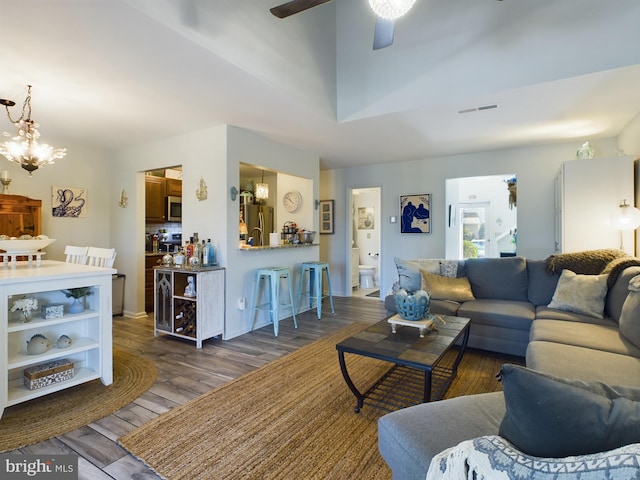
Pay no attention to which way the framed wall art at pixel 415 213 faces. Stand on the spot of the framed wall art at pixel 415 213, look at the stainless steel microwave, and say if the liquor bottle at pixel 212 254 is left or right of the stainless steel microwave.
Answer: left

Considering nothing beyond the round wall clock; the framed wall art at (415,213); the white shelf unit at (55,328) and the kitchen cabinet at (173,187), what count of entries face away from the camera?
0

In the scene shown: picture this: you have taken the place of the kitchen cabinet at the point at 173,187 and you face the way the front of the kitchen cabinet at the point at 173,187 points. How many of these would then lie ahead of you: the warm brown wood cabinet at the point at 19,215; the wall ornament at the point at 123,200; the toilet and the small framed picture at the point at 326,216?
2

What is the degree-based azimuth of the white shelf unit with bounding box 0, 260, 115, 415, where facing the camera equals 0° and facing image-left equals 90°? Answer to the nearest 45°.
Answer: approximately 315°

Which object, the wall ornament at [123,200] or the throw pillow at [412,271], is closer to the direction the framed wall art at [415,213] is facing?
the throw pillow

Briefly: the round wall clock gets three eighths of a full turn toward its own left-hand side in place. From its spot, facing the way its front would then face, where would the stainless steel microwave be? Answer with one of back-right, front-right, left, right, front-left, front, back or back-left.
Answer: back

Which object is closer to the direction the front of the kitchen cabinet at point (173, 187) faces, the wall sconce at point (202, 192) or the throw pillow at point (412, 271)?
the wall sconce

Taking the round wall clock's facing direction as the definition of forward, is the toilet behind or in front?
behind

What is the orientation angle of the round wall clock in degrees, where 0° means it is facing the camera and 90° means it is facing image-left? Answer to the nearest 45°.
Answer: approximately 45°

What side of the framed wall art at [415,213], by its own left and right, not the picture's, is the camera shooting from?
front

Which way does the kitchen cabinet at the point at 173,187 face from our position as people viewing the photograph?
facing the viewer and to the left of the viewer

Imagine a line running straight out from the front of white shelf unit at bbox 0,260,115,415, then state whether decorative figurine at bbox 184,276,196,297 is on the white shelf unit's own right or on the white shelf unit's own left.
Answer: on the white shelf unit's own left

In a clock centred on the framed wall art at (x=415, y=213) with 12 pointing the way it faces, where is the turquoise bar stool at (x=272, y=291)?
The turquoise bar stool is roughly at 1 o'clock from the framed wall art.

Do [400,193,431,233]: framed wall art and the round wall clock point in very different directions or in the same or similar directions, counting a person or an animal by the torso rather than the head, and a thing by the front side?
same or similar directions

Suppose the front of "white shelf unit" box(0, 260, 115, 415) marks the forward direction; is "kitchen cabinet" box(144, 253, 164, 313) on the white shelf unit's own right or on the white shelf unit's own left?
on the white shelf unit's own left

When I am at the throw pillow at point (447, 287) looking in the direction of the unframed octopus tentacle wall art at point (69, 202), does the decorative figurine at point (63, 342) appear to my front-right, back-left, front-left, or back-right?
front-left
